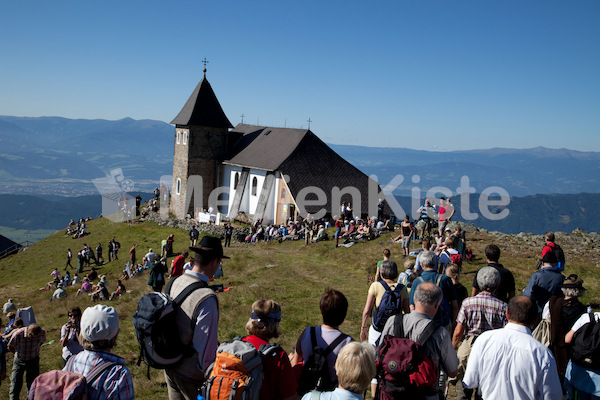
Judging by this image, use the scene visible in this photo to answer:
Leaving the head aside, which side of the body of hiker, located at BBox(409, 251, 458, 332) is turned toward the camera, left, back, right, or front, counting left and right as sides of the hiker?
back

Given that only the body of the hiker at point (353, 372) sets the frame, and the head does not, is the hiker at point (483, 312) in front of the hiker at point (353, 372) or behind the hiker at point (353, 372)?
in front

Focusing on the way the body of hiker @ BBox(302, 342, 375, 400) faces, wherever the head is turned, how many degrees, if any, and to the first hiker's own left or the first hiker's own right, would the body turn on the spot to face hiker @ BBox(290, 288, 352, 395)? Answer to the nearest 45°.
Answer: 0° — they already face them

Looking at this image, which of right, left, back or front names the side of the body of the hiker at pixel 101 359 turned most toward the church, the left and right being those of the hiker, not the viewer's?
front

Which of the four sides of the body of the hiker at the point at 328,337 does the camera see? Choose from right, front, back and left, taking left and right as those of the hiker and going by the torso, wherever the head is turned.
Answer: back

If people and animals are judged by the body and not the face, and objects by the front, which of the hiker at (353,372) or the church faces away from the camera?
the hiker

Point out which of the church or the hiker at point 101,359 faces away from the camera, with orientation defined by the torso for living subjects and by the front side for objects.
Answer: the hiker

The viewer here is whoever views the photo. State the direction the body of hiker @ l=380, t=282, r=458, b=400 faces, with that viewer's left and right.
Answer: facing away from the viewer and to the right of the viewer

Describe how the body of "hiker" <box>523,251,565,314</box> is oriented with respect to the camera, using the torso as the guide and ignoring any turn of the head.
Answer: away from the camera

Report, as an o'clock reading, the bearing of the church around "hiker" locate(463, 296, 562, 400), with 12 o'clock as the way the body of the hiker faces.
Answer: The church is roughly at 11 o'clock from the hiker.

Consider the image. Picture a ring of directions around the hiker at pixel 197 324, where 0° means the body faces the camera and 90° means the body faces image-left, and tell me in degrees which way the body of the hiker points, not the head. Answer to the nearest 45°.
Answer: approximately 225°

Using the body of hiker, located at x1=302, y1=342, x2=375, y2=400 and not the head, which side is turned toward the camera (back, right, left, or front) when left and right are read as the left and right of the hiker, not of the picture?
back

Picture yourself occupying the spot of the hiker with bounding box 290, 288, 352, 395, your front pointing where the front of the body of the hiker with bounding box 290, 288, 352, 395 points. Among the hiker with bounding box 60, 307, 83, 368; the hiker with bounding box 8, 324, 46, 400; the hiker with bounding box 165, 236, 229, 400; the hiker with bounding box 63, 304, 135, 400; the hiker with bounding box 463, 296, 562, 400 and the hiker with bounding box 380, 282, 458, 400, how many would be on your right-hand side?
2

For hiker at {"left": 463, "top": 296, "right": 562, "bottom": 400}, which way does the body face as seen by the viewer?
away from the camera
